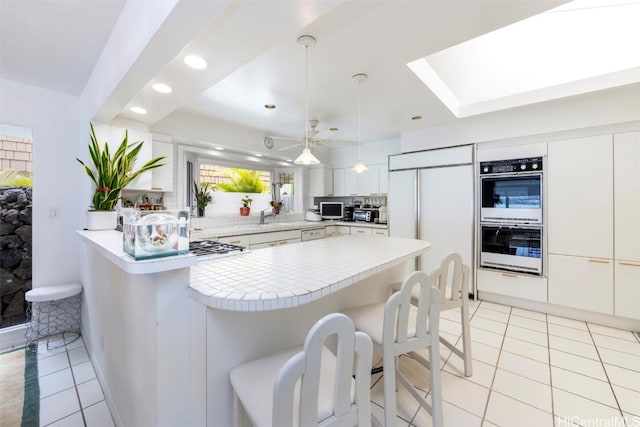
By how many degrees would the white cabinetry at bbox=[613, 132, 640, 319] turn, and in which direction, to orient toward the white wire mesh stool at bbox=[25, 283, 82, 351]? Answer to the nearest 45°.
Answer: approximately 45° to its right

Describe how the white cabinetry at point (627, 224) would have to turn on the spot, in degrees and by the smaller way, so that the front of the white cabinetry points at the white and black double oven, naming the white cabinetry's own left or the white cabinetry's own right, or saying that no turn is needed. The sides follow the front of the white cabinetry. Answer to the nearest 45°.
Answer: approximately 90° to the white cabinetry's own right

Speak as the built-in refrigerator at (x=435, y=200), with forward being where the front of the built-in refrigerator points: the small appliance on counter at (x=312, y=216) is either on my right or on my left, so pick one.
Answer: on my right

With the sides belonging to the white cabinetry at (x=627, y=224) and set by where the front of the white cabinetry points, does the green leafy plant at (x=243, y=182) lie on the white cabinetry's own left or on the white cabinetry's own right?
on the white cabinetry's own right

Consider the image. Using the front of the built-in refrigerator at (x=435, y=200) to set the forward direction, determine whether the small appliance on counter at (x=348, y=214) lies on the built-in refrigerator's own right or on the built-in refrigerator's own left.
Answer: on the built-in refrigerator's own right

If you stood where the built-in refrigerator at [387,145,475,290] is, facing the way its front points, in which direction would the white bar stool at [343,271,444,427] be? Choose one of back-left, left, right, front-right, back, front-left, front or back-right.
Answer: front-left

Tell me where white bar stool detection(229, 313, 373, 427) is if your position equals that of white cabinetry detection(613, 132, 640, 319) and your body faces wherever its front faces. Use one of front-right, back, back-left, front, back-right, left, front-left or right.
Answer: front

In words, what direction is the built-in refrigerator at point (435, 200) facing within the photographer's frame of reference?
facing the viewer and to the left of the viewer

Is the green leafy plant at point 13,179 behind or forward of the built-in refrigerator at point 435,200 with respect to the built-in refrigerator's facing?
forward

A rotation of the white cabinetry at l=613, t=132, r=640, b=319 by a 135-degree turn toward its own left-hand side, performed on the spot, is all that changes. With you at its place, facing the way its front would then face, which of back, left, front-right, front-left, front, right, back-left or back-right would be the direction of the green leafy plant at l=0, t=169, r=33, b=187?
back

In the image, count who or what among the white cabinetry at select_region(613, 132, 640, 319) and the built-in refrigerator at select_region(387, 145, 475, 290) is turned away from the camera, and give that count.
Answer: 0

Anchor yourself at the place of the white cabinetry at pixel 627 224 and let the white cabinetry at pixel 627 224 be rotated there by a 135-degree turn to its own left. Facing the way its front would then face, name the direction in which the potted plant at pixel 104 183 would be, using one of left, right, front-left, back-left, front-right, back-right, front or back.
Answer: back
